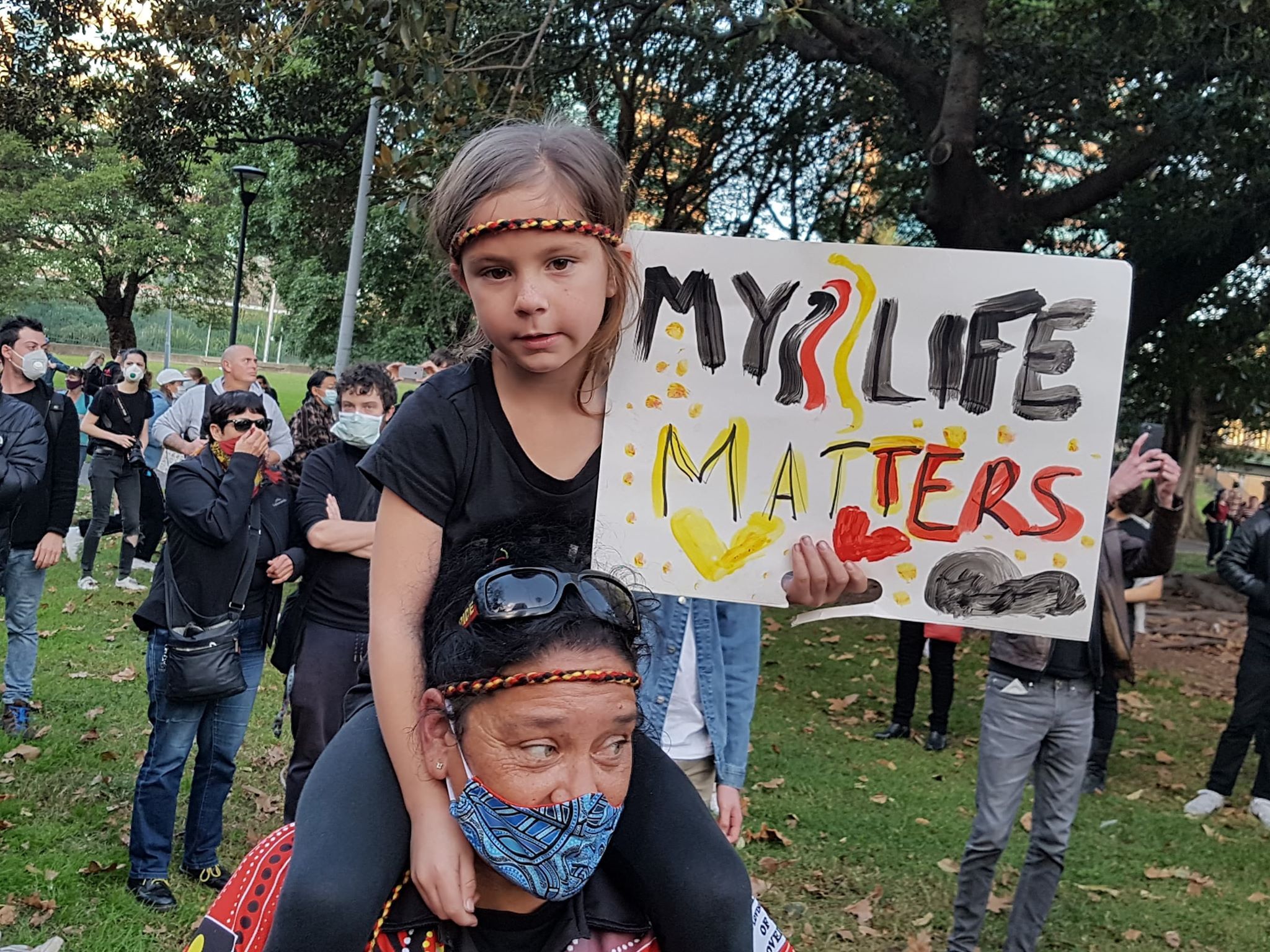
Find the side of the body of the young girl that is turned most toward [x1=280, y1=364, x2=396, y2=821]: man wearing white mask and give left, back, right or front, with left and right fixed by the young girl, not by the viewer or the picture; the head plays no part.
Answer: back

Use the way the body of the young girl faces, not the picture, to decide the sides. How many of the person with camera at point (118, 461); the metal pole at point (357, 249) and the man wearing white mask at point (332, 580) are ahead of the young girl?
0

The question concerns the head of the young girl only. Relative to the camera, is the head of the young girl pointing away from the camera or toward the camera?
toward the camera

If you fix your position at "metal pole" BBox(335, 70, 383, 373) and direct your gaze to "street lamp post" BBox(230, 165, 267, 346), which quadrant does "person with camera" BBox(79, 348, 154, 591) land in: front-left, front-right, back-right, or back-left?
back-left

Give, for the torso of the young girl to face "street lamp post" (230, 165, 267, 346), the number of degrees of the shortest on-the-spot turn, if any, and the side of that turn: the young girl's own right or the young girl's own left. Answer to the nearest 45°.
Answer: approximately 180°

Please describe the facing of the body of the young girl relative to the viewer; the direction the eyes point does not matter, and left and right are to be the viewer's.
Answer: facing the viewer

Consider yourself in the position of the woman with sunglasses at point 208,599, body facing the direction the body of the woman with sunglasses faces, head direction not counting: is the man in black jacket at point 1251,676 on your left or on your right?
on your left

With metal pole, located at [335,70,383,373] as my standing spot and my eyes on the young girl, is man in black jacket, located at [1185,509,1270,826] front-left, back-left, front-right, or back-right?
front-left

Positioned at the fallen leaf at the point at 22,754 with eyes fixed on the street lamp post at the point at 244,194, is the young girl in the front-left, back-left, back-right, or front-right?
back-right

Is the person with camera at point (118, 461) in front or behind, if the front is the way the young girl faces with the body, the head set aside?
behind

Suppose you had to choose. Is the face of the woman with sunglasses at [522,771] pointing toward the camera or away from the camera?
toward the camera

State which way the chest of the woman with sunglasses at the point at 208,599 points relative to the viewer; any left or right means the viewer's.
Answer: facing the viewer and to the right of the viewer

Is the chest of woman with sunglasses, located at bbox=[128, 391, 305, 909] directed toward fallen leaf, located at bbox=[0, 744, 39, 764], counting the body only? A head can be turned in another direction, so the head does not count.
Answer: no

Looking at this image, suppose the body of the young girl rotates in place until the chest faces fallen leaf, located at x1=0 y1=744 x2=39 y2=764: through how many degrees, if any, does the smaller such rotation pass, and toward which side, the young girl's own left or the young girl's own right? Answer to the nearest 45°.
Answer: approximately 135° to the young girl's own right

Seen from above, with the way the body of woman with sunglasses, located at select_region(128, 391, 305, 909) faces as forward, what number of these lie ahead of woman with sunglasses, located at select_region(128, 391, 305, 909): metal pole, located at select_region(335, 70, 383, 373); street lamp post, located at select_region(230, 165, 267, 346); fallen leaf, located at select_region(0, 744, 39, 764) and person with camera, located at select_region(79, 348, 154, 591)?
0

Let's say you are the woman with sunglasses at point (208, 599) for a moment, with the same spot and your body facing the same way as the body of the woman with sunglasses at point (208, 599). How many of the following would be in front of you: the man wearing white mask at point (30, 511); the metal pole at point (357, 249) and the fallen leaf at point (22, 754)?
0

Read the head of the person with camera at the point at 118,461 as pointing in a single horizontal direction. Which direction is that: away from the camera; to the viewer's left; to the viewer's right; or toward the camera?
toward the camera

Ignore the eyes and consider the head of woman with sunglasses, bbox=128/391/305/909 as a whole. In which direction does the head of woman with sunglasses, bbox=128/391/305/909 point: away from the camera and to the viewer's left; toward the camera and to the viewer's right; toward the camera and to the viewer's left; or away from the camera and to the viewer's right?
toward the camera and to the viewer's right
